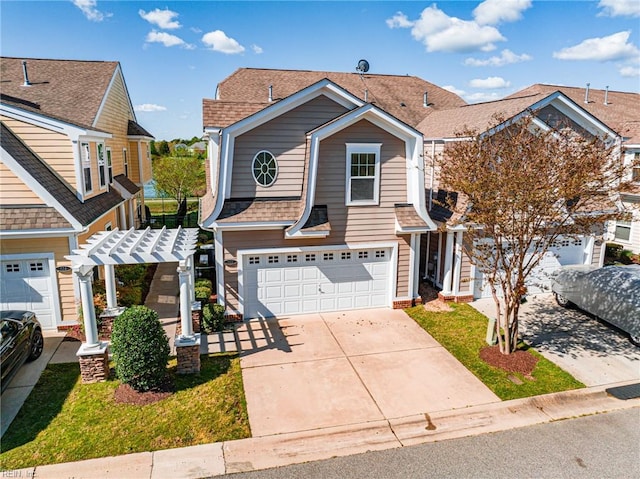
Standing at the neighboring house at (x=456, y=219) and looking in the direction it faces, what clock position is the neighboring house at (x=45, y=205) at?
the neighboring house at (x=45, y=205) is roughly at 3 o'clock from the neighboring house at (x=456, y=219).

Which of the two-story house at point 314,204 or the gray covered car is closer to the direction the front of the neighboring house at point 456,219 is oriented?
the gray covered car

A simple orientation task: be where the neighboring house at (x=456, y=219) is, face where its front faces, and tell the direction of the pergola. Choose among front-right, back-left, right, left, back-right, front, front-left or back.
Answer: right

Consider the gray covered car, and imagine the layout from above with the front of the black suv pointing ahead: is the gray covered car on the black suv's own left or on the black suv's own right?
on the black suv's own right

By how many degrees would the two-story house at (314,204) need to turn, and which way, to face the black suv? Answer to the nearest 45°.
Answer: approximately 45° to its right

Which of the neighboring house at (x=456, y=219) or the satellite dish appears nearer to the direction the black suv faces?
the satellite dish

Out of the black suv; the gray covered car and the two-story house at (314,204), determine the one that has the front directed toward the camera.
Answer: the two-story house

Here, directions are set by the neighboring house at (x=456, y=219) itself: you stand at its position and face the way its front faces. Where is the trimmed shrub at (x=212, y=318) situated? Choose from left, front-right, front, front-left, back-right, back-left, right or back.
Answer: right

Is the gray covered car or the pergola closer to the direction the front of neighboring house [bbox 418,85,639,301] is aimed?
the gray covered car

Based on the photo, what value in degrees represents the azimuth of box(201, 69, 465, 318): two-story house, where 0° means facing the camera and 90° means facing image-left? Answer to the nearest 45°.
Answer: approximately 0°

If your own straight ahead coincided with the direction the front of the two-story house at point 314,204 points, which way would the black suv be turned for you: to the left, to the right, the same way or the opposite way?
the opposite way

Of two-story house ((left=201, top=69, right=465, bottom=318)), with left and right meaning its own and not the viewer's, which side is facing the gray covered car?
left
